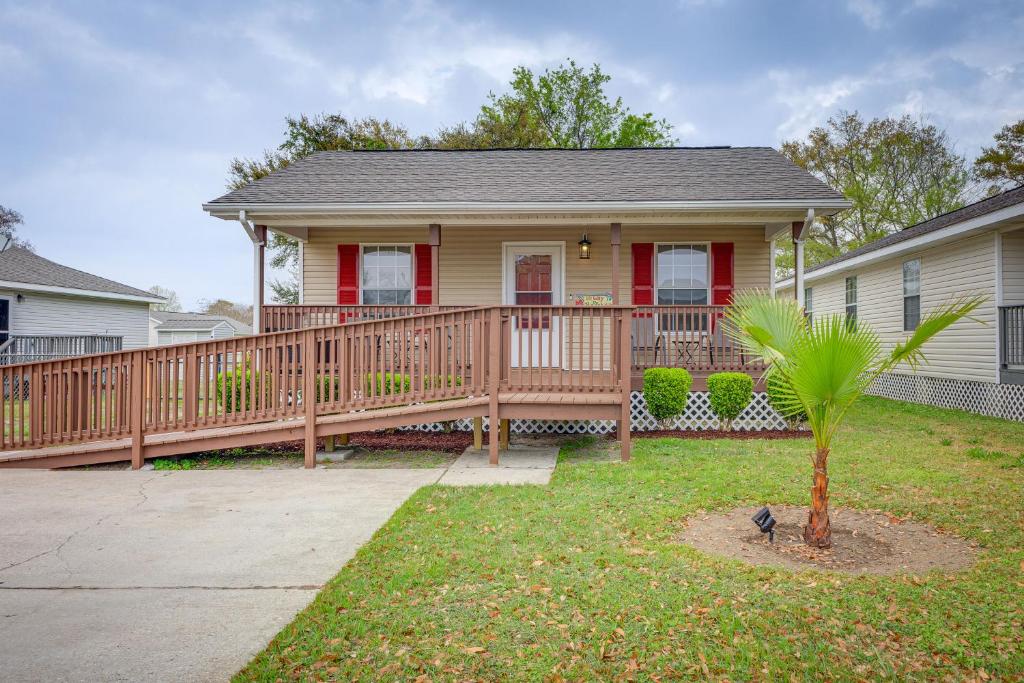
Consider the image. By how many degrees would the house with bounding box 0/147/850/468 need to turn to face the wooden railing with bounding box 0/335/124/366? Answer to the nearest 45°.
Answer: approximately 135° to its right

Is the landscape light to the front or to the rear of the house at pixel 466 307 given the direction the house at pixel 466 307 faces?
to the front

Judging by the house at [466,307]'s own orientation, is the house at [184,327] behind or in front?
behind

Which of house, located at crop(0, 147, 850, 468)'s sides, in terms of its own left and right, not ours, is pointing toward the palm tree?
front

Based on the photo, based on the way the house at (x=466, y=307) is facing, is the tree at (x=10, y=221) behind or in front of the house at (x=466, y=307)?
behind

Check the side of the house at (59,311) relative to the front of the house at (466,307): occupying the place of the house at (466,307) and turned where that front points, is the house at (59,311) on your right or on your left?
on your right

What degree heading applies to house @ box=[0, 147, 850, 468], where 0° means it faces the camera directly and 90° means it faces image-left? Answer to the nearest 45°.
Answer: approximately 0°

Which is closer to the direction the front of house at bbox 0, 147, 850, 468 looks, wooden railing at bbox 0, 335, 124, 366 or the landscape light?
the landscape light

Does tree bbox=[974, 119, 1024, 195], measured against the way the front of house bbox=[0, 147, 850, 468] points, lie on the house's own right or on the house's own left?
on the house's own left

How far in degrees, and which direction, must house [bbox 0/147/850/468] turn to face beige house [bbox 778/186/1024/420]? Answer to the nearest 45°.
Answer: approximately 90° to its left

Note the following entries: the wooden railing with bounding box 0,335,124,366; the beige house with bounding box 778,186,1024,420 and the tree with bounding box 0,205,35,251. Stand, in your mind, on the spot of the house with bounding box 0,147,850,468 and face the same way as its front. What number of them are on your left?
1

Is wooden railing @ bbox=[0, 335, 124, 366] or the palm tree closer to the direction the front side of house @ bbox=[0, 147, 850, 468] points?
the palm tree

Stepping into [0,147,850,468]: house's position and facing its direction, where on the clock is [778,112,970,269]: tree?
The tree is roughly at 8 o'clock from the house.
